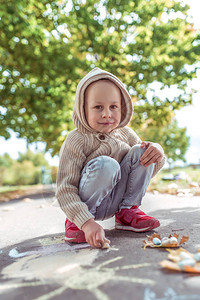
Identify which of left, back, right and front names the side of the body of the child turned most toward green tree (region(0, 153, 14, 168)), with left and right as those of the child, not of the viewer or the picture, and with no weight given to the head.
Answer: back

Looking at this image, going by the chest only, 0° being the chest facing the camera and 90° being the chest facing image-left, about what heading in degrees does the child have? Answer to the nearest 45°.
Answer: approximately 315°

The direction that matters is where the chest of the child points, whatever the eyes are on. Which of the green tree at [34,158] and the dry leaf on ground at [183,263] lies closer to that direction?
the dry leaf on ground

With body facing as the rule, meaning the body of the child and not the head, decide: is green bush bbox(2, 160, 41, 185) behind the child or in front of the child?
behind

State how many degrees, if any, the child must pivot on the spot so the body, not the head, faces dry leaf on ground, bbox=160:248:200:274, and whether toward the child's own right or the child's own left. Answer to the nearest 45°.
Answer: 0° — they already face it
